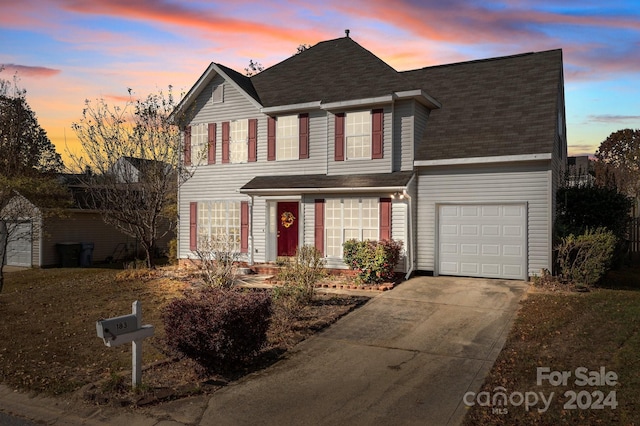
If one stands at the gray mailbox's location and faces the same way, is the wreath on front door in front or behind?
behind

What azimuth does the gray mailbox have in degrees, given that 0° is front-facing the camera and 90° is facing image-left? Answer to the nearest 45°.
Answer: approximately 45°

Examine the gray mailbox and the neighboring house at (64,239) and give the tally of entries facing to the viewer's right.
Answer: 0

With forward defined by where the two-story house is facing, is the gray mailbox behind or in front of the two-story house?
in front

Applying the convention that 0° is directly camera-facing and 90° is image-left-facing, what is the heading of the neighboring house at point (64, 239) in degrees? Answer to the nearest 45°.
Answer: approximately 45°

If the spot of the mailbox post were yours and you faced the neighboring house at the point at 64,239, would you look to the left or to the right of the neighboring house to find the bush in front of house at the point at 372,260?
right

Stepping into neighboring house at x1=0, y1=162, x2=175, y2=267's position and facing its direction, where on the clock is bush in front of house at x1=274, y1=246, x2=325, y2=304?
The bush in front of house is roughly at 10 o'clock from the neighboring house.

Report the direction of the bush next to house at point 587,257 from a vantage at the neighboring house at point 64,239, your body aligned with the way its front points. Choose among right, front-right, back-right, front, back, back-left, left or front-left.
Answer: left

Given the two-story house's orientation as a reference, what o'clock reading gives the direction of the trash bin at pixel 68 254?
The trash bin is roughly at 2 o'clock from the two-story house.

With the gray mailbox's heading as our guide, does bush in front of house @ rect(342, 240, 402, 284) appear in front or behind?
behind
